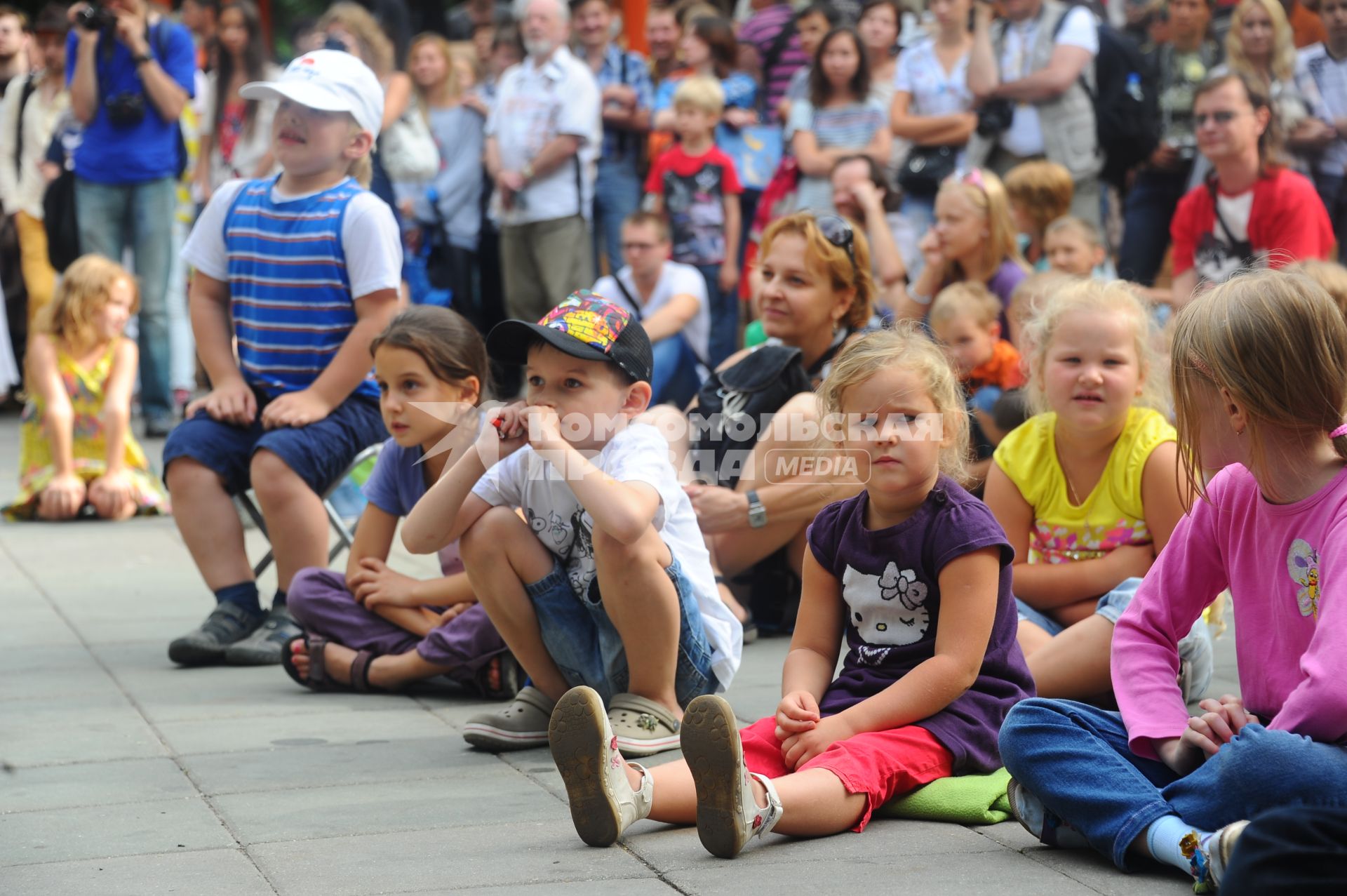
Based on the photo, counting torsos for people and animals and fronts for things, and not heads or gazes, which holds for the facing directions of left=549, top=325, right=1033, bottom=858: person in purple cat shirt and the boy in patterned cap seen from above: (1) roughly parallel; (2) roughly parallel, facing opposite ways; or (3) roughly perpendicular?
roughly parallel

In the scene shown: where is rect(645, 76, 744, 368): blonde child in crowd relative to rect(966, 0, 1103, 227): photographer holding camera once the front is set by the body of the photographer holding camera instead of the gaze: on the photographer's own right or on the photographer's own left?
on the photographer's own right

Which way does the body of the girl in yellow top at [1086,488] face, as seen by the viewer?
toward the camera

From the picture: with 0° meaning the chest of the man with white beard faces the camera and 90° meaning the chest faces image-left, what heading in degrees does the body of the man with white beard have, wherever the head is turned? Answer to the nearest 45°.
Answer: approximately 45°

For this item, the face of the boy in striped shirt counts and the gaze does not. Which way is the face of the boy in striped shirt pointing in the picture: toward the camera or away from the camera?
toward the camera

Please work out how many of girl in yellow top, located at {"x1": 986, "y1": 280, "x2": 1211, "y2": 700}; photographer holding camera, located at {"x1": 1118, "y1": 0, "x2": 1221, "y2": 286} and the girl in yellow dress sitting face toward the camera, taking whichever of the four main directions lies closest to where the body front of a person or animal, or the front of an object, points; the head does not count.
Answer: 3

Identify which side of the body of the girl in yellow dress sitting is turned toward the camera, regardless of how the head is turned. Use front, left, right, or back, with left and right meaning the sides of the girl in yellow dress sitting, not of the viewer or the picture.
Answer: front

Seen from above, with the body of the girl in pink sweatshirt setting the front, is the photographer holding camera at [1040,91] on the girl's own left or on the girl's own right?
on the girl's own right

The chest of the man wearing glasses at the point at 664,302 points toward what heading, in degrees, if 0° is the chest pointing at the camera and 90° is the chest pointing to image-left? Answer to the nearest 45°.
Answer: approximately 45°

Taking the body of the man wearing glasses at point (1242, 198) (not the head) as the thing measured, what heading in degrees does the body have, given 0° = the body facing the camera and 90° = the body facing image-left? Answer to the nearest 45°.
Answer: approximately 45°

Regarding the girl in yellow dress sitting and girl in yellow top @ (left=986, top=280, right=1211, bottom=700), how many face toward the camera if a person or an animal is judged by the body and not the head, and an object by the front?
2

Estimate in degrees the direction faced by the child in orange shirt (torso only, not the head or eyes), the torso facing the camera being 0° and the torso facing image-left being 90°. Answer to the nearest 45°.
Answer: approximately 45°
